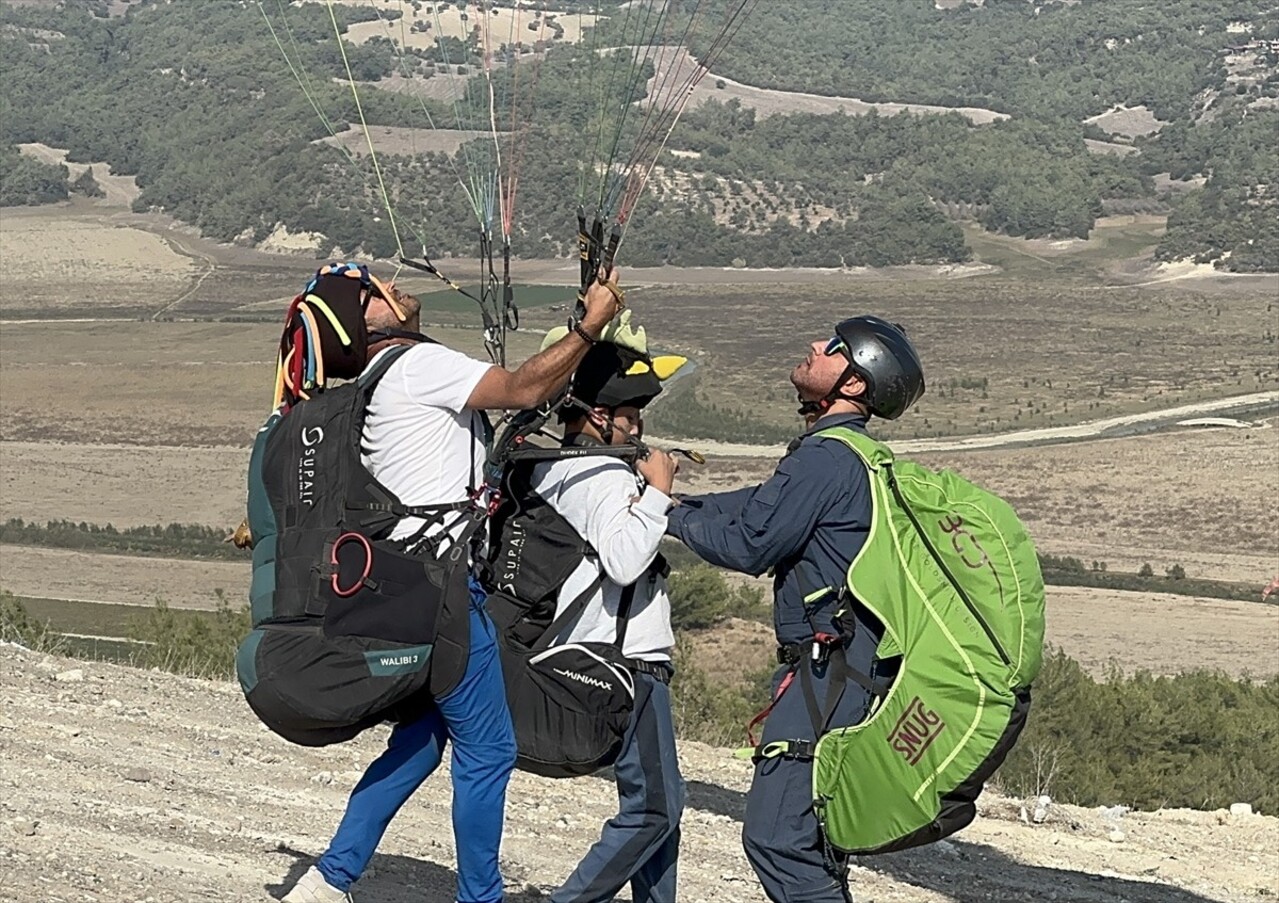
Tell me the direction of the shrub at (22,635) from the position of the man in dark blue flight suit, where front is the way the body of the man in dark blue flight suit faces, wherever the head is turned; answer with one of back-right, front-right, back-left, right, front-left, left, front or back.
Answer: front-right

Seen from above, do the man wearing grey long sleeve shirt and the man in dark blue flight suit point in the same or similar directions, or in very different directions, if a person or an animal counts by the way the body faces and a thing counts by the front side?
very different directions

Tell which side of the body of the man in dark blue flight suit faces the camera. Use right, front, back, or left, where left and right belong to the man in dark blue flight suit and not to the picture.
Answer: left

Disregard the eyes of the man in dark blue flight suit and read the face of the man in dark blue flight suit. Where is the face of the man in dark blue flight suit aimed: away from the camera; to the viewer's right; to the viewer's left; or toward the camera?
to the viewer's left

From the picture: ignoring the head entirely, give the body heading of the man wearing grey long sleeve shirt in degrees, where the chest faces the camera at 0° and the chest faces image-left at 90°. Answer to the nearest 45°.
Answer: approximately 270°

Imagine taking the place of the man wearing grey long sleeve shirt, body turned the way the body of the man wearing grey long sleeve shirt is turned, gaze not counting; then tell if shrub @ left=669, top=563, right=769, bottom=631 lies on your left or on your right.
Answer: on your left

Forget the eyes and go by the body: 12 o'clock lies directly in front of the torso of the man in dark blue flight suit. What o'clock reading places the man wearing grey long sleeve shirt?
The man wearing grey long sleeve shirt is roughly at 1 o'clock from the man in dark blue flight suit.

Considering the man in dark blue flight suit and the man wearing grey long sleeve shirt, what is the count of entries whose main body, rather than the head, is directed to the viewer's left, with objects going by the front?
1
